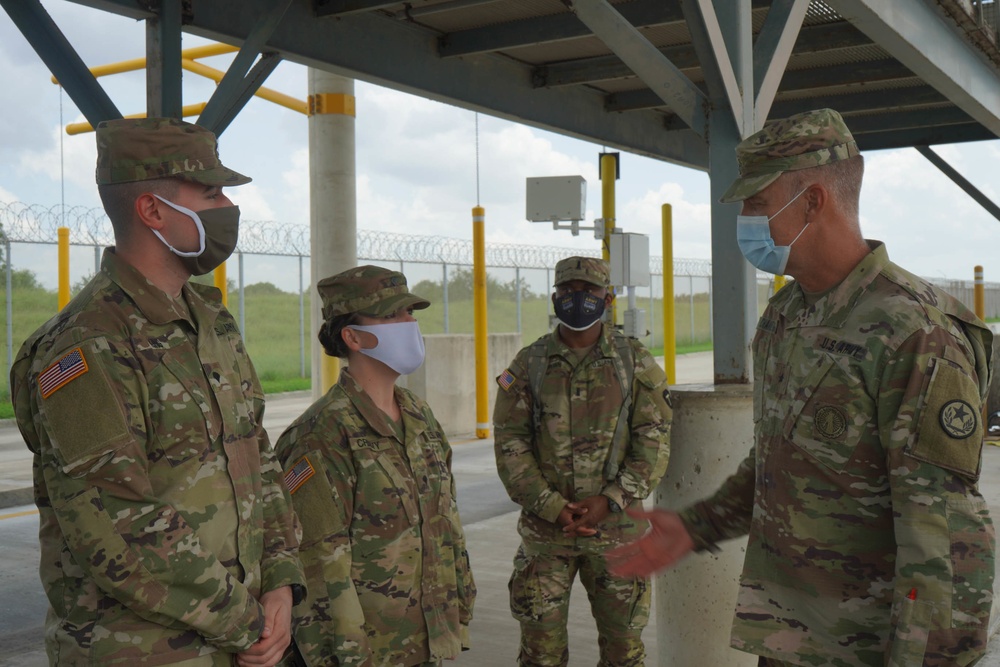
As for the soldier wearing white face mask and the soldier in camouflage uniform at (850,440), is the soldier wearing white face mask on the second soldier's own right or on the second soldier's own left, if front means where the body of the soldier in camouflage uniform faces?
on the second soldier's own right

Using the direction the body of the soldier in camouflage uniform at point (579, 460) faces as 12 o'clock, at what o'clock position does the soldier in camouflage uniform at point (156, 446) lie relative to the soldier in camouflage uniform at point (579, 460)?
the soldier in camouflage uniform at point (156, 446) is roughly at 1 o'clock from the soldier in camouflage uniform at point (579, 460).

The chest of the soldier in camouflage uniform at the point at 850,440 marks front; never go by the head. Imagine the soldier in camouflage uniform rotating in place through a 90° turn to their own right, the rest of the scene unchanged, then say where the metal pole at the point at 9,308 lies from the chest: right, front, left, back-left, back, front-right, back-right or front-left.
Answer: front

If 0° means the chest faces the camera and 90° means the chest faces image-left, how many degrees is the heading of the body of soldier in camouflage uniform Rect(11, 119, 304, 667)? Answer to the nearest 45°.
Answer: approximately 315°

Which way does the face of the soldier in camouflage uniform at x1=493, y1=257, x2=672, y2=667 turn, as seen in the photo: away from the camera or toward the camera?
toward the camera

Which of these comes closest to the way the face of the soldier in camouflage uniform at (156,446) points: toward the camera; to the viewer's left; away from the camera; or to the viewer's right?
to the viewer's right

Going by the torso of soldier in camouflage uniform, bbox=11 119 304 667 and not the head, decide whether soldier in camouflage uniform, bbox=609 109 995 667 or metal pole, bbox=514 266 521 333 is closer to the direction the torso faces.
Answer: the soldier in camouflage uniform

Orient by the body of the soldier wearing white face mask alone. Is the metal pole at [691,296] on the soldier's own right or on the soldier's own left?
on the soldier's own left

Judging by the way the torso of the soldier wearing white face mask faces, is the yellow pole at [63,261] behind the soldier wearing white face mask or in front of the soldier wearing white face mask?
behind

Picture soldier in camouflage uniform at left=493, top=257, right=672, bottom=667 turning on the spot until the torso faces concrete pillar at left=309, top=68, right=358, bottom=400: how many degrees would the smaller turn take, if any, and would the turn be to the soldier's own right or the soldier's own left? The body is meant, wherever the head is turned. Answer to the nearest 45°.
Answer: approximately 135° to the soldier's own right

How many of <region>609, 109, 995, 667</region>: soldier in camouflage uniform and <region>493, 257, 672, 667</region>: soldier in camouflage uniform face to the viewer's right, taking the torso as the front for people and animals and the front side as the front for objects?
0

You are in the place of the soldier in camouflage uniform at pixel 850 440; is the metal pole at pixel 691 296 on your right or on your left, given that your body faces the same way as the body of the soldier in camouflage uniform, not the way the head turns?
on your right

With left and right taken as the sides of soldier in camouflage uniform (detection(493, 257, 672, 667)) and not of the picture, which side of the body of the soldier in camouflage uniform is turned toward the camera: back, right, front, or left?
front

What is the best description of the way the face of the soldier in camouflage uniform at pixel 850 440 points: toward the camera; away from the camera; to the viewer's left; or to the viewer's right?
to the viewer's left

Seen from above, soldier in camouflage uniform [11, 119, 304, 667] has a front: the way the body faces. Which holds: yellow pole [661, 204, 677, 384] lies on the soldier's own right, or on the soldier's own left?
on the soldier's own left

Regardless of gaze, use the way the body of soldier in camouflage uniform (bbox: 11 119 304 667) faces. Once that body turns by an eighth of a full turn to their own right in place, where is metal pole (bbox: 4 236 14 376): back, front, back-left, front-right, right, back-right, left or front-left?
back
